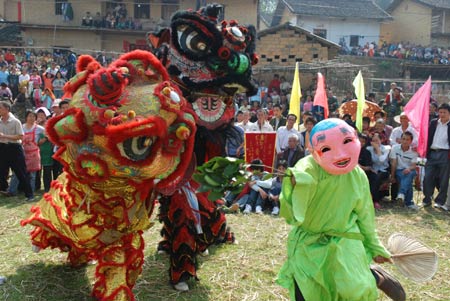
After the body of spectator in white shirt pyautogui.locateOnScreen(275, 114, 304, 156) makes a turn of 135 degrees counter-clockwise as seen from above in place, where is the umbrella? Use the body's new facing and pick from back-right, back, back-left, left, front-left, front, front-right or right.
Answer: front

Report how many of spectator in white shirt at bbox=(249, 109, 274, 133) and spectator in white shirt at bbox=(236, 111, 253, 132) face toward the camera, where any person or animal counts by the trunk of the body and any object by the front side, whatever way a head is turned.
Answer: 2

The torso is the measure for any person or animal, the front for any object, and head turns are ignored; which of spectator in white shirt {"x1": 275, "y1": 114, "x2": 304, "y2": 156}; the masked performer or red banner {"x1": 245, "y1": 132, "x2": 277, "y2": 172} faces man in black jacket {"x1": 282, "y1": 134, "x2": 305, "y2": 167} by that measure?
the spectator in white shirt

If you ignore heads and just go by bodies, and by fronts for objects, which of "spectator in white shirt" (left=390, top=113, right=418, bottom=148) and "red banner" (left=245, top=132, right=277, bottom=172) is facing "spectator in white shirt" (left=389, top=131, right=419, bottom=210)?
"spectator in white shirt" (left=390, top=113, right=418, bottom=148)

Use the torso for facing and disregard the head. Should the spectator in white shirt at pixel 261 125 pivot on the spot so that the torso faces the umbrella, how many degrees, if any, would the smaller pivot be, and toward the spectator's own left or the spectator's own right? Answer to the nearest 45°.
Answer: approximately 135° to the spectator's own left

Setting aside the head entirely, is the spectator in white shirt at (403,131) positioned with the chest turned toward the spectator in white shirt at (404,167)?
yes

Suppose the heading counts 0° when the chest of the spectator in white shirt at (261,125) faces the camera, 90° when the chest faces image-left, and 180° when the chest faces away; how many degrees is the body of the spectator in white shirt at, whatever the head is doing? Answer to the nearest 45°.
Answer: approximately 0°
